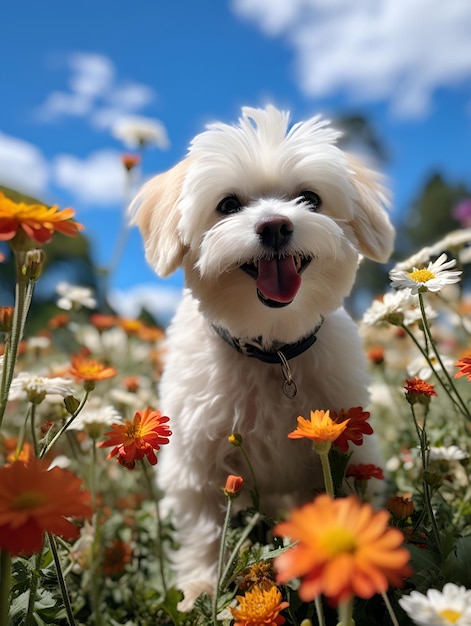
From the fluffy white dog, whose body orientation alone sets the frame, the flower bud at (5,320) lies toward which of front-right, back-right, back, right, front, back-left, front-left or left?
front-right

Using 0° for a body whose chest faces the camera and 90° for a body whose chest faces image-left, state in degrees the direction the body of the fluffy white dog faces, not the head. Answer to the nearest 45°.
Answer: approximately 0°
